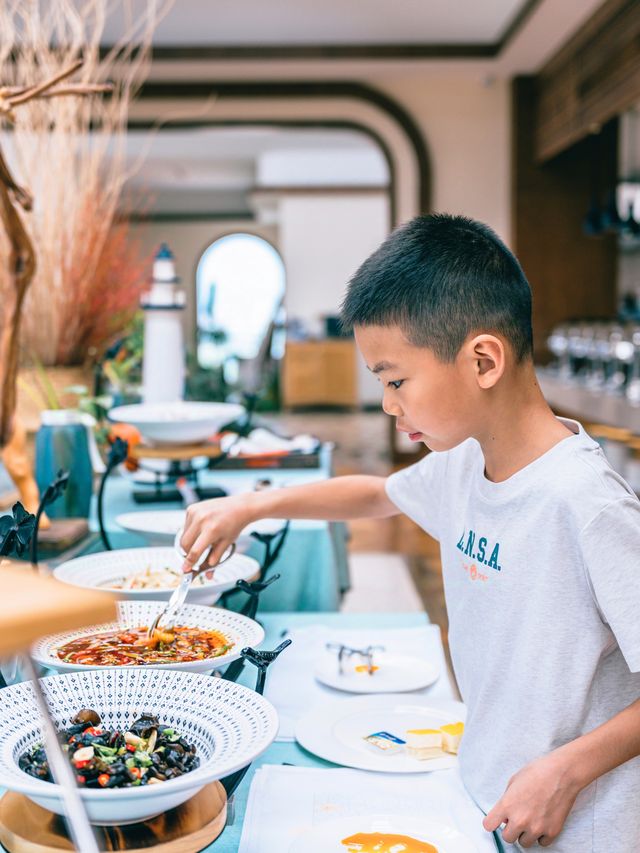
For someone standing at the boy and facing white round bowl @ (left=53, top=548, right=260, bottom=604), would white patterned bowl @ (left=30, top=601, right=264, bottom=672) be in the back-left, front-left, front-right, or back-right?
front-left

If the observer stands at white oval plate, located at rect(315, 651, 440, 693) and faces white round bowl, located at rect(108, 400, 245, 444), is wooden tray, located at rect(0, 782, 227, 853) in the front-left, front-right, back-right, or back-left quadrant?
back-left

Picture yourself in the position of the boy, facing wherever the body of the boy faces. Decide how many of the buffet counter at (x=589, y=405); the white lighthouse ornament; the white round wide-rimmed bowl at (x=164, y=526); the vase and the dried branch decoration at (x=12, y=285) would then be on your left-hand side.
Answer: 0

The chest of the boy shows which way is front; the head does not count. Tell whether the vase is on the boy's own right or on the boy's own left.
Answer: on the boy's own right

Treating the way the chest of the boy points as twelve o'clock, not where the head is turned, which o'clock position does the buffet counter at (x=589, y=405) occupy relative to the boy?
The buffet counter is roughly at 5 o'clock from the boy.

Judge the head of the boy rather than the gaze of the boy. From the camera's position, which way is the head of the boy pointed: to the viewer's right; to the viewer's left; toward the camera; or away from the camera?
to the viewer's left

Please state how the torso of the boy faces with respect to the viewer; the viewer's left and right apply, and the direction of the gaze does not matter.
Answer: facing the viewer and to the left of the viewer

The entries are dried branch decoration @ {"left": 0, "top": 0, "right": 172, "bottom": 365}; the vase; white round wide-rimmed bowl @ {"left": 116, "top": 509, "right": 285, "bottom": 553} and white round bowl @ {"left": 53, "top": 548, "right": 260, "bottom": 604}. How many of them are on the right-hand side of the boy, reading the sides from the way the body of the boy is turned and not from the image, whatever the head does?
4

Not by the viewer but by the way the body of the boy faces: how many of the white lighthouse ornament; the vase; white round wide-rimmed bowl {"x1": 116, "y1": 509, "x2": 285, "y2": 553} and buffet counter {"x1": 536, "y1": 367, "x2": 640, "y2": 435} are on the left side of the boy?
0
